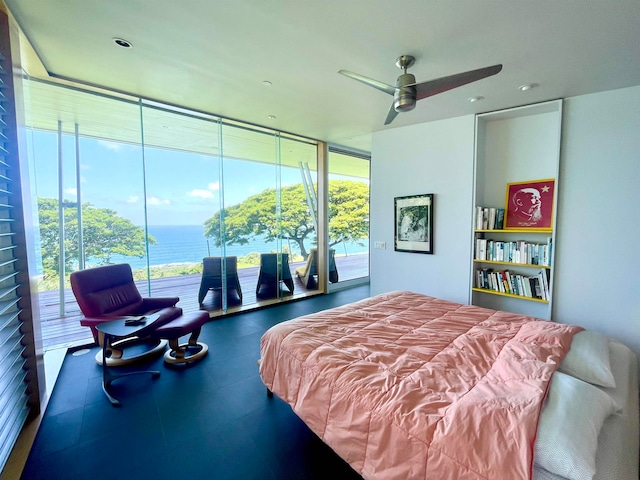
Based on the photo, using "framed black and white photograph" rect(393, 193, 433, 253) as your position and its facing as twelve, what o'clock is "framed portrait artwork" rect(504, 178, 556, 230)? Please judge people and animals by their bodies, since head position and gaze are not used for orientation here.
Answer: The framed portrait artwork is roughly at 8 o'clock from the framed black and white photograph.

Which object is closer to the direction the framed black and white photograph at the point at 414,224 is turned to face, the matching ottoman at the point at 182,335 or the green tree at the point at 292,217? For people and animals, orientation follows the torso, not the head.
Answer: the matching ottoman

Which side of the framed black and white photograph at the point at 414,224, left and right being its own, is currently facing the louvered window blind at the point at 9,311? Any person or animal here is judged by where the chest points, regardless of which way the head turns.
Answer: front

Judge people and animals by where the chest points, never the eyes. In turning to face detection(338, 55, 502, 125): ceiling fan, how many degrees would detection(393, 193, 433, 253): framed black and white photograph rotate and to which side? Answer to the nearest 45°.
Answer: approximately 45° to its left

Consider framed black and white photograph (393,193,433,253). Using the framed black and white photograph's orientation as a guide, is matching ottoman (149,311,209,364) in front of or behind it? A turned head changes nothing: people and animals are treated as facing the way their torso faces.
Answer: in front

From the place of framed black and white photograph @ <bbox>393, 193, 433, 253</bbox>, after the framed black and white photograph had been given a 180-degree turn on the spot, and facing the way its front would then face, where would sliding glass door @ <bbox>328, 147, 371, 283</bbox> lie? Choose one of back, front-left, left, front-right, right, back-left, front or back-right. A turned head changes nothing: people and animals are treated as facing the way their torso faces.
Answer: left

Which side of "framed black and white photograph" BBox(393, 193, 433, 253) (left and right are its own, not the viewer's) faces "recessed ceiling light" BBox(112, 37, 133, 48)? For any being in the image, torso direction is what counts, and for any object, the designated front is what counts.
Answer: front

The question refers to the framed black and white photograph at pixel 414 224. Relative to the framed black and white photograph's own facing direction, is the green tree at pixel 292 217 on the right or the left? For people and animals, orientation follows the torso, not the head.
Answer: on its right

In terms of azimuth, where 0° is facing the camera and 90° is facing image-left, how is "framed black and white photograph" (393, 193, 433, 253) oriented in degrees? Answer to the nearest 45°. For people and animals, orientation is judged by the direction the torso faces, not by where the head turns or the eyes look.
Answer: approximately 45°

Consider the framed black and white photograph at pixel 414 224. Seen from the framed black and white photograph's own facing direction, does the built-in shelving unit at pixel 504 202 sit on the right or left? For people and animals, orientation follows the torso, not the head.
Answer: on its left
